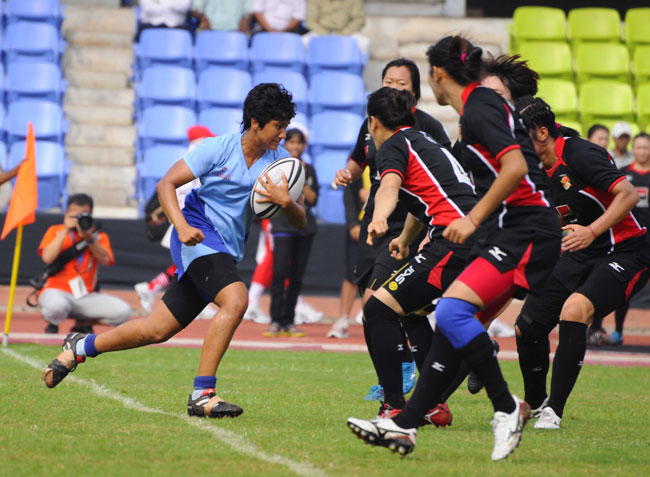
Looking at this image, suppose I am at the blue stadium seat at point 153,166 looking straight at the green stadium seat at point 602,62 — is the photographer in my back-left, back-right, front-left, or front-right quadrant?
back-right

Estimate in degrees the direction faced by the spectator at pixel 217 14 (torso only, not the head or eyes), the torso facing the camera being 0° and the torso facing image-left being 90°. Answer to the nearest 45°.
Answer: approximately 0°

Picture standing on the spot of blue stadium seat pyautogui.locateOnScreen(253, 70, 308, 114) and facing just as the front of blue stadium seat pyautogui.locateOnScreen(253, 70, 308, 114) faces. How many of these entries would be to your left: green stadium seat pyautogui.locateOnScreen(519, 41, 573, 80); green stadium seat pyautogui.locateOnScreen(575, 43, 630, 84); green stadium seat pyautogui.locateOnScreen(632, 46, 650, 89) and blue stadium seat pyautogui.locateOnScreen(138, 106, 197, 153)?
3

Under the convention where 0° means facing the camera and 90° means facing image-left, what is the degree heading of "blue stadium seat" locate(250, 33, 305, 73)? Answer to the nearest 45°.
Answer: approximately 0°

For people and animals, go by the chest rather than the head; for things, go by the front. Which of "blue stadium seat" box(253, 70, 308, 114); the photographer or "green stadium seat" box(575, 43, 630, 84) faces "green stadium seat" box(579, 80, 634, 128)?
"green stadium seat" box(575, 43, 630, 84)

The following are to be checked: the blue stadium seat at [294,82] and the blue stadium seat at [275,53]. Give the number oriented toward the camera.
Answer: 2

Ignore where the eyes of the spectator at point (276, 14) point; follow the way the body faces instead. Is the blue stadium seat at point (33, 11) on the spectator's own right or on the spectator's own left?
on the spectator's own right

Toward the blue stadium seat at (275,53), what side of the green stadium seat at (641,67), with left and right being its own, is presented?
right
